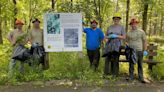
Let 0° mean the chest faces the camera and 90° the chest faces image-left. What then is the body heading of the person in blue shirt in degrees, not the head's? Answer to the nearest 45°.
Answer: approximately 0°

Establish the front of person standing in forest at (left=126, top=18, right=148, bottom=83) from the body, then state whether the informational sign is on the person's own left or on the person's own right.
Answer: on the person's own right

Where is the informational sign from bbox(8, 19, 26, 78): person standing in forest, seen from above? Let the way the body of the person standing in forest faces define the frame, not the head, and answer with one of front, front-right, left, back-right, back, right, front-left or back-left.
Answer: left

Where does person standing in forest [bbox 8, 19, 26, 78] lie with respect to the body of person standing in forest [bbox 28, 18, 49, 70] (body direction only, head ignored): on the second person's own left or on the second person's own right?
on the second person's own right

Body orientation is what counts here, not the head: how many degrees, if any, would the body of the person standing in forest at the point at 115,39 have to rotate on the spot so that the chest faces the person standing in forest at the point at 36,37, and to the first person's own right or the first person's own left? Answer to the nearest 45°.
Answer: approximately 90° to the first person's own right

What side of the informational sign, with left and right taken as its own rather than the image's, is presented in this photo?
front

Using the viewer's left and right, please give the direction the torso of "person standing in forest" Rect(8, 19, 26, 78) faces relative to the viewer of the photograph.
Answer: facing the viewer

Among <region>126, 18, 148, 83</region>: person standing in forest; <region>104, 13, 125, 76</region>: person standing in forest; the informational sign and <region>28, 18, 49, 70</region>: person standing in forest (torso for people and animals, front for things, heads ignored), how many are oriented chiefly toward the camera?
4

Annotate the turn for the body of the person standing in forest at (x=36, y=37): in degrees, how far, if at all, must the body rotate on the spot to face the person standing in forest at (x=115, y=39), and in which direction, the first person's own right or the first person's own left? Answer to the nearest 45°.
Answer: approximately 90° to the first person's own left

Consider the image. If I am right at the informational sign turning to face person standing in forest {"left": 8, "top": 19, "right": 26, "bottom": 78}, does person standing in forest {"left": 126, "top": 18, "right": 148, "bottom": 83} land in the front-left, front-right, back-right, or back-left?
back-left

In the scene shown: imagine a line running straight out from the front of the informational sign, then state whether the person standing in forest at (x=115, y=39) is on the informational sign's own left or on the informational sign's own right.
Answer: on the informational sign's own left

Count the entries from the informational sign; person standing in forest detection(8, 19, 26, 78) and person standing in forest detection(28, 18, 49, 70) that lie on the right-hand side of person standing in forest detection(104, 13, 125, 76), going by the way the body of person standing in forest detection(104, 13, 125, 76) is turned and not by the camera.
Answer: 3
